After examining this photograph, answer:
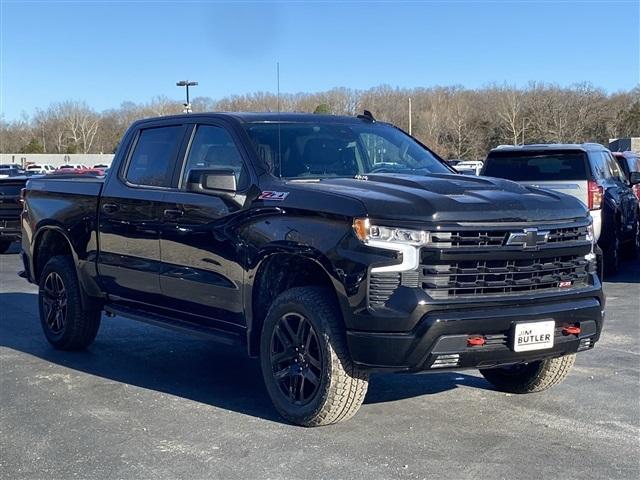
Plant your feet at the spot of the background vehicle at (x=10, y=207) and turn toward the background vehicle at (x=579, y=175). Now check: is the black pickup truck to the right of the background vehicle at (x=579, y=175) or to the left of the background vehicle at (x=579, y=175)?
right

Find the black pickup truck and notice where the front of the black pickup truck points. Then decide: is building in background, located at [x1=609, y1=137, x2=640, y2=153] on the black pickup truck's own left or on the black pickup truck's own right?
on the black pickup truck's own left

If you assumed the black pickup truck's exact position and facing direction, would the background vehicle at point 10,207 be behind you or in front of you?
behind

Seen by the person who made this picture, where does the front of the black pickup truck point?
facing the viewer and to the right of the viewer

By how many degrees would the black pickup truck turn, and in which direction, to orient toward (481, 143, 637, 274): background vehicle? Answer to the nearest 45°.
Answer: approximately 90° to its left
